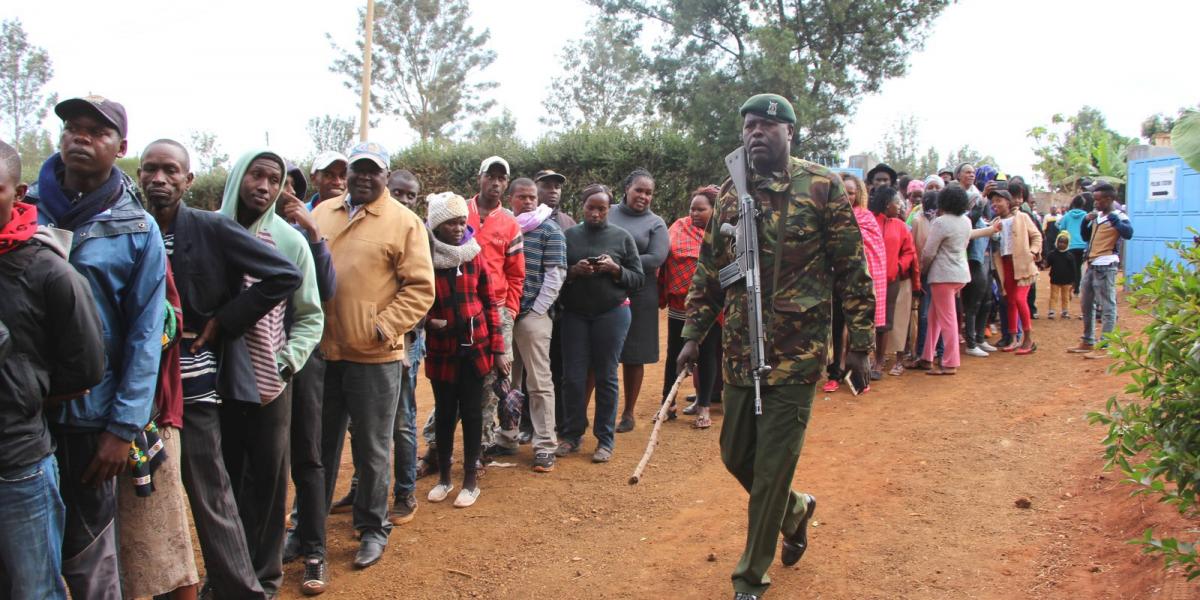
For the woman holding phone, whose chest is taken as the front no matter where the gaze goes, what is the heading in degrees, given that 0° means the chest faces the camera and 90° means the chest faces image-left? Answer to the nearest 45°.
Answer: approximately 0°

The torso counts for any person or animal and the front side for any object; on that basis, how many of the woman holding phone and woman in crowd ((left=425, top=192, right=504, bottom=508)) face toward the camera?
2

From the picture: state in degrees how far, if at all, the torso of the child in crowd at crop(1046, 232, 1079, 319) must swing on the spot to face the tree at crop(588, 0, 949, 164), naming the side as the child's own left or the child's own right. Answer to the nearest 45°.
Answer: approximately 135° to the child's own right

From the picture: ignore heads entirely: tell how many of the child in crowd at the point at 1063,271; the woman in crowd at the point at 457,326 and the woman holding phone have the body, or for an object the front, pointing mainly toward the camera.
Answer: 3

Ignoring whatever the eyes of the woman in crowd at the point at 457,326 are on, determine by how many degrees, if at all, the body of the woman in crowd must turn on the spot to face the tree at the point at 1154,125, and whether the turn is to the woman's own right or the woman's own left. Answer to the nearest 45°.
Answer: approximately 135° to the woman's own left

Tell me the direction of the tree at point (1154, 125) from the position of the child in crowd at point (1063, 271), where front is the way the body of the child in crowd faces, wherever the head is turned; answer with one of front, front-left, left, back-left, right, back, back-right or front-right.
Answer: back

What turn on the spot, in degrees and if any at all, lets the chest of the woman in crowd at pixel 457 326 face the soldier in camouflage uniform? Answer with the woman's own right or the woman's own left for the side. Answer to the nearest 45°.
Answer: approximately 45° to the woman's own left

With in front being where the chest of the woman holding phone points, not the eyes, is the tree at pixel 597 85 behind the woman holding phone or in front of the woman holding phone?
behind

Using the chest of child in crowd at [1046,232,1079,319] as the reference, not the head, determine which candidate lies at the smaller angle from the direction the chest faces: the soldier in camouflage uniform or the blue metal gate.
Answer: the soldier in camouflage uniform

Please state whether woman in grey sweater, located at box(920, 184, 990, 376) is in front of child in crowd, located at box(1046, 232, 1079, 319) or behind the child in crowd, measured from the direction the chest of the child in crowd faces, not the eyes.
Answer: in front
